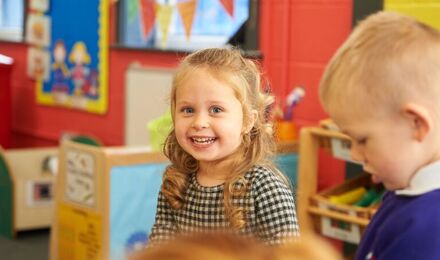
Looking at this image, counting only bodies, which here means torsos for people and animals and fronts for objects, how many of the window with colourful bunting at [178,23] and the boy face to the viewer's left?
1

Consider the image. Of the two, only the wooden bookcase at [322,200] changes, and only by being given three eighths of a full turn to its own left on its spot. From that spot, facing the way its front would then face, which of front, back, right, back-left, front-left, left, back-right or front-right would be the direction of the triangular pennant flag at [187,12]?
back-left

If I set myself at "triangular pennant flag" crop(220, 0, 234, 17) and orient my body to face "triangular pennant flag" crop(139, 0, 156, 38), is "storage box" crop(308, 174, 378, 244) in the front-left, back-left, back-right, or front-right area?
back-left

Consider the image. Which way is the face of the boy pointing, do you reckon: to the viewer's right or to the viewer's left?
to the viewer's left

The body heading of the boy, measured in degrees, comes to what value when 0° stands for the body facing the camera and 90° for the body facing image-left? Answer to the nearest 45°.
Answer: approximately 90°

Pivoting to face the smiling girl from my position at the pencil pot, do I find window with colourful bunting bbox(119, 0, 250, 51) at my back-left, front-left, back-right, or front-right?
back-right

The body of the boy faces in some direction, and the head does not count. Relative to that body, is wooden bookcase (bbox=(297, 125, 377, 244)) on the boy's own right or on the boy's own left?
on the boy's own right

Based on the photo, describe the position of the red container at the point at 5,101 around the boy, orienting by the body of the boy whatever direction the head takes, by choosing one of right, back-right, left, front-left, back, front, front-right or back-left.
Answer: front-right

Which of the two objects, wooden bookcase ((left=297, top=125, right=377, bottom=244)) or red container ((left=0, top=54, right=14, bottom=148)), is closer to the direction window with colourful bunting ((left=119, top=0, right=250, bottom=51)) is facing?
the wooden bookcase

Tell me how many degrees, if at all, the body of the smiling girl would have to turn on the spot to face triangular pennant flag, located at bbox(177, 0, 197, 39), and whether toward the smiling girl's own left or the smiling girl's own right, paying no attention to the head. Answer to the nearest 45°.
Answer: approximately 135° to the smiling girl's own right

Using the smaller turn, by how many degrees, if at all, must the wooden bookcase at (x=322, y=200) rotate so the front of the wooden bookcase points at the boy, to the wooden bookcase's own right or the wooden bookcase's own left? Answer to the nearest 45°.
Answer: approximately 45° to the wooden bookcase's own left

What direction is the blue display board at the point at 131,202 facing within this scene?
toward the camera

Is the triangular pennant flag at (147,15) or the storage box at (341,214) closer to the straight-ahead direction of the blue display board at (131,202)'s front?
the storage box

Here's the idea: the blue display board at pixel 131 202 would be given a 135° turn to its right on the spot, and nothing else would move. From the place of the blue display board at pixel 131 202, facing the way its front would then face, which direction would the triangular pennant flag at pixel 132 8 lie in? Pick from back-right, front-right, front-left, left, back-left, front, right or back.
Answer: front-right

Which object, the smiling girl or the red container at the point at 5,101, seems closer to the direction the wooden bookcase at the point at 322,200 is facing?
the smiling girl
